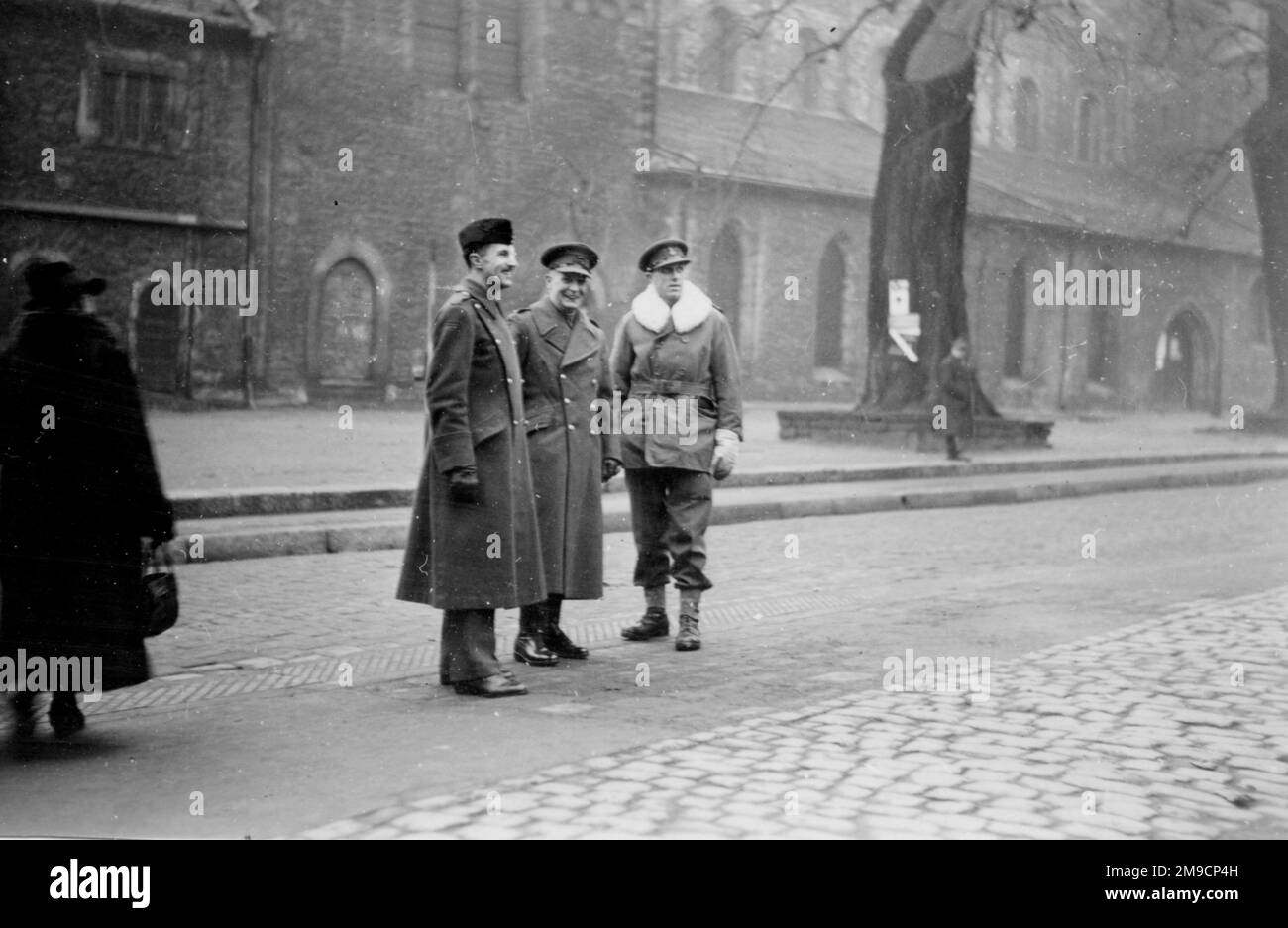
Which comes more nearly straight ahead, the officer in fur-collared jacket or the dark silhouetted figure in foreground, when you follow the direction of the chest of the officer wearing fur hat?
the officer in fur-collared jacket

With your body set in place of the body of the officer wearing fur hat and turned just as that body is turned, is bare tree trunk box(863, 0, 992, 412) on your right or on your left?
on your left

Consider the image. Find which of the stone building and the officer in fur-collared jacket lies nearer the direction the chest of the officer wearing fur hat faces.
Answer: the officer in fur-collared jacket

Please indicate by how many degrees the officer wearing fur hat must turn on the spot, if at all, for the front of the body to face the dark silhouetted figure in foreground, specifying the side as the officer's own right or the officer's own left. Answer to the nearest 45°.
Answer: approximately 135° to the officer's own right

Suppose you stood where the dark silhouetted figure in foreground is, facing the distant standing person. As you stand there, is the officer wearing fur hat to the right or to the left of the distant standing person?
right

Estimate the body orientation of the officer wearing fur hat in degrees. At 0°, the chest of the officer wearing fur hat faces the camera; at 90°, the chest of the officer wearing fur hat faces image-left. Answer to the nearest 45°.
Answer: approximately 270°

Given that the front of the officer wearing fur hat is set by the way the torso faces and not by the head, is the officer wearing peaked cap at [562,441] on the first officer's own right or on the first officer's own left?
on the first officer's own left

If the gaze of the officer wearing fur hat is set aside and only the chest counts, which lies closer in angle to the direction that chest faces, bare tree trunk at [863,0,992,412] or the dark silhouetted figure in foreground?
the bare tree trunk

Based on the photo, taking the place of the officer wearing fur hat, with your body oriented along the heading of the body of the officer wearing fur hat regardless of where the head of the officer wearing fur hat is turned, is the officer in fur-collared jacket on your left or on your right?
on your left
